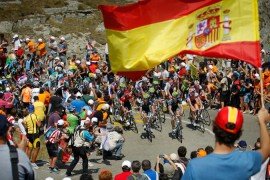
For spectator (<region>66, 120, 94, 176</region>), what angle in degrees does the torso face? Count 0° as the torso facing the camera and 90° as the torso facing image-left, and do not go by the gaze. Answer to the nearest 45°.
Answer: approximately 225°

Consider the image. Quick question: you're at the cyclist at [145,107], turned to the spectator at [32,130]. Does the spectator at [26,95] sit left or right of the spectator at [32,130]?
right

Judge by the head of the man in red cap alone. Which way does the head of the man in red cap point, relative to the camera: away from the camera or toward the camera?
away from the camera

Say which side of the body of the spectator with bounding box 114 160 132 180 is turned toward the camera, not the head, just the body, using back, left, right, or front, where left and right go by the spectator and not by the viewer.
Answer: back

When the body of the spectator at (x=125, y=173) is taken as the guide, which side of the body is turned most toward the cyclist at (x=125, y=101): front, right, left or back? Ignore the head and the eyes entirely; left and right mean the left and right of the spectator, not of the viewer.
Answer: front

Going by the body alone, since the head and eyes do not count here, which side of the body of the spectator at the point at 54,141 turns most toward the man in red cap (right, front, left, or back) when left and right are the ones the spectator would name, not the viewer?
right

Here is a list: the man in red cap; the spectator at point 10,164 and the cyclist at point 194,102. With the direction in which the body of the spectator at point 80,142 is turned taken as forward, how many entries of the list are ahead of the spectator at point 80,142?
1

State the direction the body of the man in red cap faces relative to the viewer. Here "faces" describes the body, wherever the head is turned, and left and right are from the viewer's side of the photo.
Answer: facing away from the viewer

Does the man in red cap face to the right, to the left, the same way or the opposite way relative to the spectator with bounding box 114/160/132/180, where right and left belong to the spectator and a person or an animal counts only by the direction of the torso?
the same way
